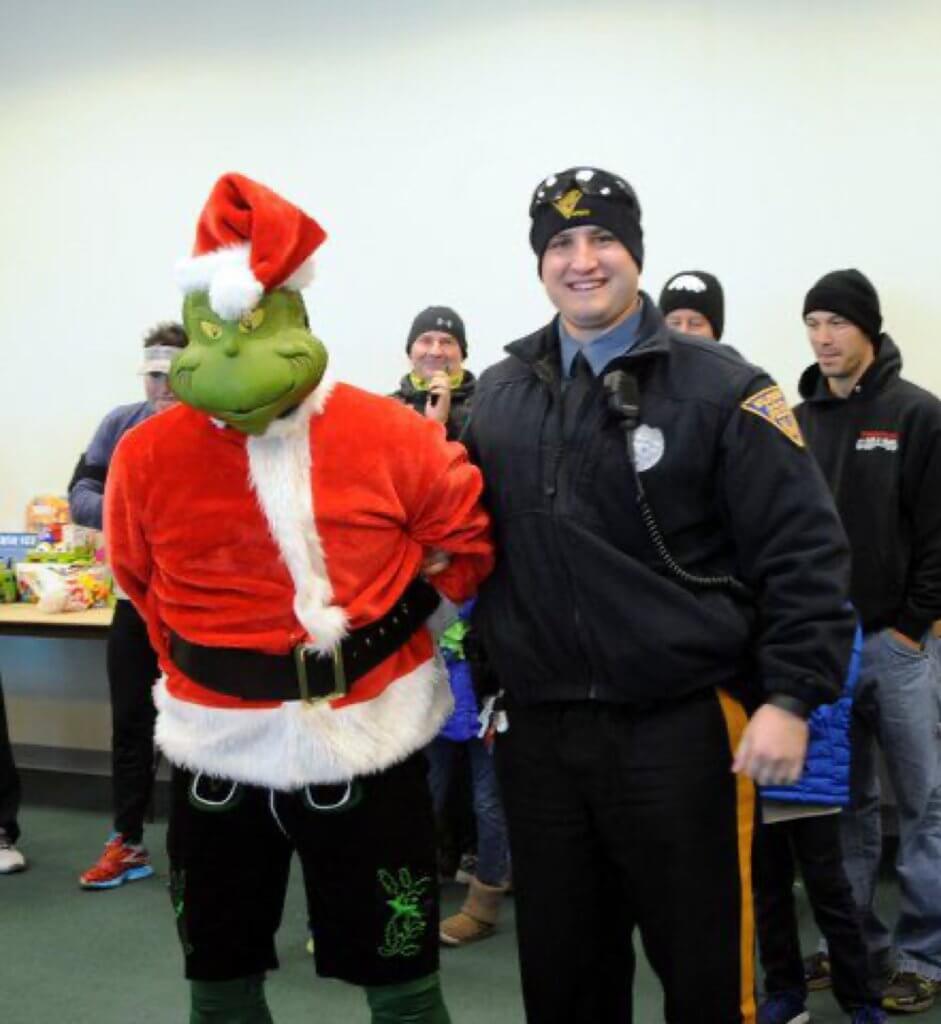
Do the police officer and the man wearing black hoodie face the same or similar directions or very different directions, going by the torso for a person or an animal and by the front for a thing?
same or similar directions

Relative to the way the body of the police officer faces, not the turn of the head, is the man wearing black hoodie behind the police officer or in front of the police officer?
behind

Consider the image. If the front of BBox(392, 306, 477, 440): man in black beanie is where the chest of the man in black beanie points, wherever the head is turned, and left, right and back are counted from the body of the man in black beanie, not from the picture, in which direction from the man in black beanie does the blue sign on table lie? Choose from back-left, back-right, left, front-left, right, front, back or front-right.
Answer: back-right

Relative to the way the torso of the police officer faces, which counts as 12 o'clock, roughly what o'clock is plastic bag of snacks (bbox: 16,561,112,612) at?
The plastic bag of snacks is roughly at 3 o'clock from the police officer.

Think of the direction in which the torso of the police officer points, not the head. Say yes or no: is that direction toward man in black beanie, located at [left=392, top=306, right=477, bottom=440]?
no

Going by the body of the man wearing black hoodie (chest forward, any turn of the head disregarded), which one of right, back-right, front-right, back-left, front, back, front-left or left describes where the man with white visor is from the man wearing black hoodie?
front-right

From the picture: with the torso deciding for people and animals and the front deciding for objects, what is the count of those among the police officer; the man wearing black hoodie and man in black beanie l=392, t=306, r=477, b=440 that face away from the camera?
0

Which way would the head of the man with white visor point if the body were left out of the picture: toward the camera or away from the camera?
toward the camera

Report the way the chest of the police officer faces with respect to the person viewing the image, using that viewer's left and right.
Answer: facing the viewer and to the left of the viewer

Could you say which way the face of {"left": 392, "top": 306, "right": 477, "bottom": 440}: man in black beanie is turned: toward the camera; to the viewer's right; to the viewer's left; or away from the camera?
toward the camera

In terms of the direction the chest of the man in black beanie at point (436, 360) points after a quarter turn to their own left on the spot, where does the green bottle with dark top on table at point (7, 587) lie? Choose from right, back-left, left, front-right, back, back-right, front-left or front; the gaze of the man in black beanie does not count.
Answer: back-left

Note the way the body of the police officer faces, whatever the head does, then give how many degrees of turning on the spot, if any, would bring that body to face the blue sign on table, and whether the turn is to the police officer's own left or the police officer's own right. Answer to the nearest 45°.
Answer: approximately 90° to the police officer's own right

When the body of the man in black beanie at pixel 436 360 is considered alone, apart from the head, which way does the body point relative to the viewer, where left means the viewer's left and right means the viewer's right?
facing the viewer

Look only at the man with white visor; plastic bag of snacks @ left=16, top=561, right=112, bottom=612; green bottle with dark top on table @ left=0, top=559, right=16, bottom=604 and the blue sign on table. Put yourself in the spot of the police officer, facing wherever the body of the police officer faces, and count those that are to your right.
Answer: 4

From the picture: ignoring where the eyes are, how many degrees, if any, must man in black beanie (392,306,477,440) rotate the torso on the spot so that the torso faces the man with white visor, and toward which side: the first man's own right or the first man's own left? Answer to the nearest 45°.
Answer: approximately 90° to the first man's own right

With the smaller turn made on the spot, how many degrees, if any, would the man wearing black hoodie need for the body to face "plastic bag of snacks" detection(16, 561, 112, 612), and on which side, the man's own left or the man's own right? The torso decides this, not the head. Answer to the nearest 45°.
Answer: approximately 45° to the man's own right

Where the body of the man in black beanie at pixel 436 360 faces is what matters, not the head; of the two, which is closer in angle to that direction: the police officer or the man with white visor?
the police officer

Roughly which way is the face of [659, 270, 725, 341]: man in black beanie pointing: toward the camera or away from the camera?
toward the camera

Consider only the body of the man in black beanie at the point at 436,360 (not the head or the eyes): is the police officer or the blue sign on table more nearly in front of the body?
the police officer
